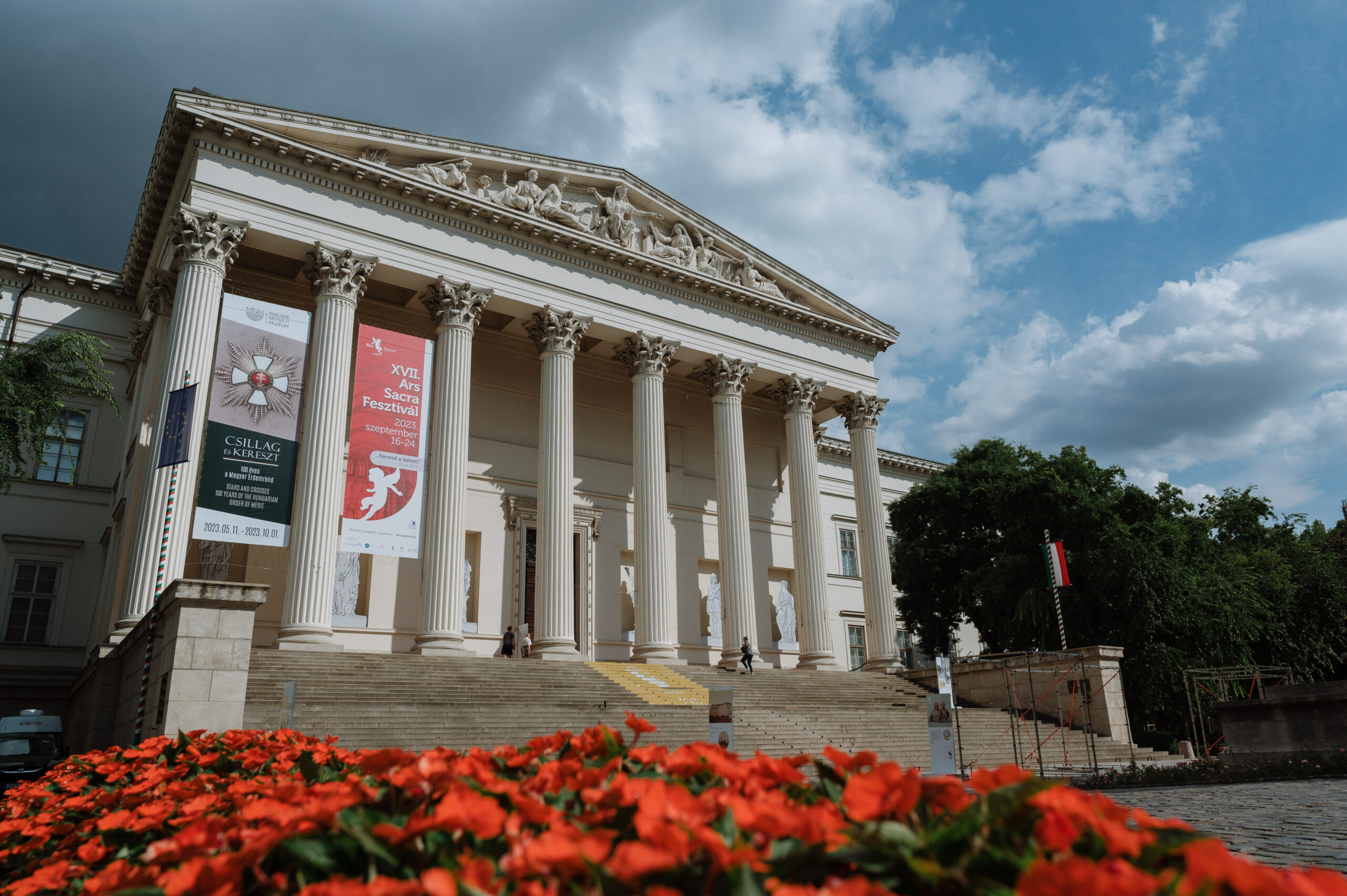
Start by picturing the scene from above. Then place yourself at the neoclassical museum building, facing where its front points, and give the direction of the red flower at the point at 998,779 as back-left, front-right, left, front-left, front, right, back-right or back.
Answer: front-right

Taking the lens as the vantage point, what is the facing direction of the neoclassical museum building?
facing the viewer and to the right of the viewer

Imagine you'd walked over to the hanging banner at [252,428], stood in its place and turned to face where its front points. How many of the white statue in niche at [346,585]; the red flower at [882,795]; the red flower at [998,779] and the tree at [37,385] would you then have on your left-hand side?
1

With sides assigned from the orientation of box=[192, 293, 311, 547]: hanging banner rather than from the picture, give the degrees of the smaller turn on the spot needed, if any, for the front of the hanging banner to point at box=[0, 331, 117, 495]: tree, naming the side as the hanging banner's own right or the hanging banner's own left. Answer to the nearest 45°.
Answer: approximately 90° to the hanging banner's own right

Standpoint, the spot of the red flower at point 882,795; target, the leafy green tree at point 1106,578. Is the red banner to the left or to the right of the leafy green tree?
left

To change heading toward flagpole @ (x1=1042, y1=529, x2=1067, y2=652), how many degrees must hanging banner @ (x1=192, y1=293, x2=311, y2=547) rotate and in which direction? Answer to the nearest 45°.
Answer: approximately 45° to its left

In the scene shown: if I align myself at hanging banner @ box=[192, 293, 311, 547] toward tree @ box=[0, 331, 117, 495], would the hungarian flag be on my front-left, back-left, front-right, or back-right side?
back-left

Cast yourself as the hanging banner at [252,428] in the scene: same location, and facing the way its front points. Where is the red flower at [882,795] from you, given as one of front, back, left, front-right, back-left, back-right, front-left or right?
front-right

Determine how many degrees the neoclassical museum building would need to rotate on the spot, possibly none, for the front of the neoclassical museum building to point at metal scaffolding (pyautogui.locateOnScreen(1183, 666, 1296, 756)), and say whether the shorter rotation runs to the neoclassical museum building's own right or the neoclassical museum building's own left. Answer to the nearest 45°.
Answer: approximately 45° to the neoclassical museum building's own left

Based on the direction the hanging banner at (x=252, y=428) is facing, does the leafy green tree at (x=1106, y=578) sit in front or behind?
in front

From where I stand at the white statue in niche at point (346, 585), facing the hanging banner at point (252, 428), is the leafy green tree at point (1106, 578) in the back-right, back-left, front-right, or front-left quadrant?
back-left
